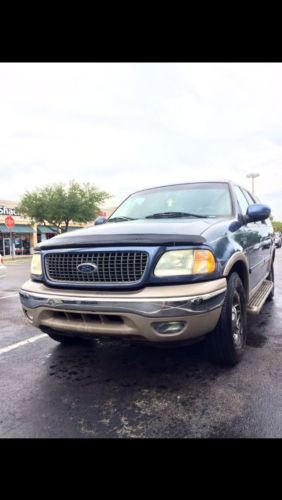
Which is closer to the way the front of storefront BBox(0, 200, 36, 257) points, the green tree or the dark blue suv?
the dark blue suv

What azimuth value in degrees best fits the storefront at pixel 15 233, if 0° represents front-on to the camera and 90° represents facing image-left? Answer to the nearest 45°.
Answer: approximately 0°

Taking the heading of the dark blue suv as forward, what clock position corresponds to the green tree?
The green tree is roughly at 4 o'clock from the dark blue suv.

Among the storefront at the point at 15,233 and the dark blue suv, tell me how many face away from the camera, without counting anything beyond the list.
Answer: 0

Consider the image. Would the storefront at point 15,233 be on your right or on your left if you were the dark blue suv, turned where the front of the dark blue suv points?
on your right

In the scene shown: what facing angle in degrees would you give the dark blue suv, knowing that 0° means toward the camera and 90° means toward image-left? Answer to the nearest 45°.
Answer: approximately 45°

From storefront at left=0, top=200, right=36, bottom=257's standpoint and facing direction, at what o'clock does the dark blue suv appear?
The dark blue suv is roughly at 12 o'clock from the storefront.

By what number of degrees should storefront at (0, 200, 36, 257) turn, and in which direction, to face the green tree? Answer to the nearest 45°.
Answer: approximately 45° to its left
